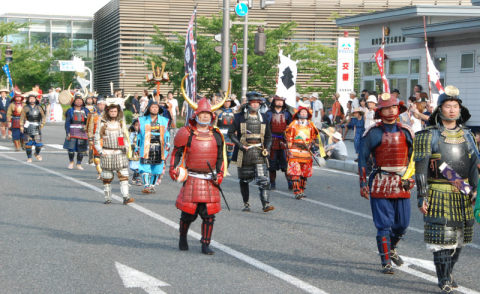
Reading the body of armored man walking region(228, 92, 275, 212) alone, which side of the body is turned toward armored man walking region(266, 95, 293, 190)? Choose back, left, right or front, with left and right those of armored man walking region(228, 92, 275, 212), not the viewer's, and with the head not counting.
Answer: back

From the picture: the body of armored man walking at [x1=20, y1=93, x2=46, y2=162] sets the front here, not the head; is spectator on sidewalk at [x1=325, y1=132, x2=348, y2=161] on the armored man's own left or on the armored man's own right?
on the armored man's own left

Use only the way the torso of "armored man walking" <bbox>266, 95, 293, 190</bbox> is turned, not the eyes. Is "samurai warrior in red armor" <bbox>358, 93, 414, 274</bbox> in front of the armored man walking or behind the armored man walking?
in front

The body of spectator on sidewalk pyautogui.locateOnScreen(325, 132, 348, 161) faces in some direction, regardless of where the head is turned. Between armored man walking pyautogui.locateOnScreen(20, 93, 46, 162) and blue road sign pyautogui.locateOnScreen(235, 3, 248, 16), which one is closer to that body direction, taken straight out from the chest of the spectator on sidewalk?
the armored man walking

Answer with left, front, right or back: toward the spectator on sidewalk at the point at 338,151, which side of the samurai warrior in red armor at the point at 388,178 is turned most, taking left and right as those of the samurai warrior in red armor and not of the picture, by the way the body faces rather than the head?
back

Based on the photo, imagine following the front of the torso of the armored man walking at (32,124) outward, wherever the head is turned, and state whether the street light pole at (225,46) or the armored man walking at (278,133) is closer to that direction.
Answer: the armored man walking

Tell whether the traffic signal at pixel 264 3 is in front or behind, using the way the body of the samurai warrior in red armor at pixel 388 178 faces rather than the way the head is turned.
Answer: behind

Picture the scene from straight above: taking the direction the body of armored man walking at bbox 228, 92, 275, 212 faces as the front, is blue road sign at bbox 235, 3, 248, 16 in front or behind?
behind

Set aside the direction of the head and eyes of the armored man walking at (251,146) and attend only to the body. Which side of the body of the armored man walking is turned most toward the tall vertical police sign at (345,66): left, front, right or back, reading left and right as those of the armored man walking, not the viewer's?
back

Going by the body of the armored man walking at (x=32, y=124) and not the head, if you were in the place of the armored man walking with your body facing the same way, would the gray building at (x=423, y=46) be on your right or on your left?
on your left

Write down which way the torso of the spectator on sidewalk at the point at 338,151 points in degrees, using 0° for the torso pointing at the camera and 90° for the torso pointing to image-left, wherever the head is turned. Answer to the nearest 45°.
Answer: approximately 90°

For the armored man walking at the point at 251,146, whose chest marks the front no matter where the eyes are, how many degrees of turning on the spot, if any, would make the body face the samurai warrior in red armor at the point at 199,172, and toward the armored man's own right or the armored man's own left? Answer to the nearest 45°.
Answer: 0° — they already face them
